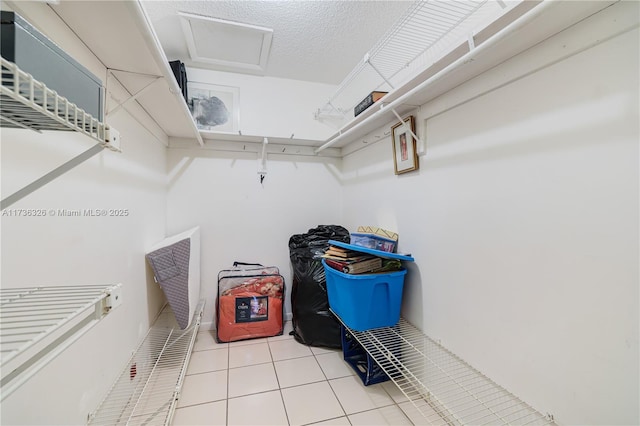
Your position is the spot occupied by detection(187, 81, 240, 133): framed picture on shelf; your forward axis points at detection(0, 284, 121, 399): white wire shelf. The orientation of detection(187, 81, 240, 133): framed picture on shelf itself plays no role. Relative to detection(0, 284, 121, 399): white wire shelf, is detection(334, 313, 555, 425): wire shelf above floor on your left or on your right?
left

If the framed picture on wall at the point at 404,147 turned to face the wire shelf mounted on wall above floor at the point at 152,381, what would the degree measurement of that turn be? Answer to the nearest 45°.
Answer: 0° — it already faces it

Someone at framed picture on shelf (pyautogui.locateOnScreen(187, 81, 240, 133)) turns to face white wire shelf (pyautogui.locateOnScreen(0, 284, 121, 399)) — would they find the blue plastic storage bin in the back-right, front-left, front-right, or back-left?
front-left

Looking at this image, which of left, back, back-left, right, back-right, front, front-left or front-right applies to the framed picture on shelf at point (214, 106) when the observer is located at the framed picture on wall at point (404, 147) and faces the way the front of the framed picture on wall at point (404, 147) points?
front-right

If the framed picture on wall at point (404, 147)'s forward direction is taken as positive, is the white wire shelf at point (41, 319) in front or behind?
in front

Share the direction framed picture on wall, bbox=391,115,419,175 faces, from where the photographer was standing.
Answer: facing the viewer and to the left of the viewer
